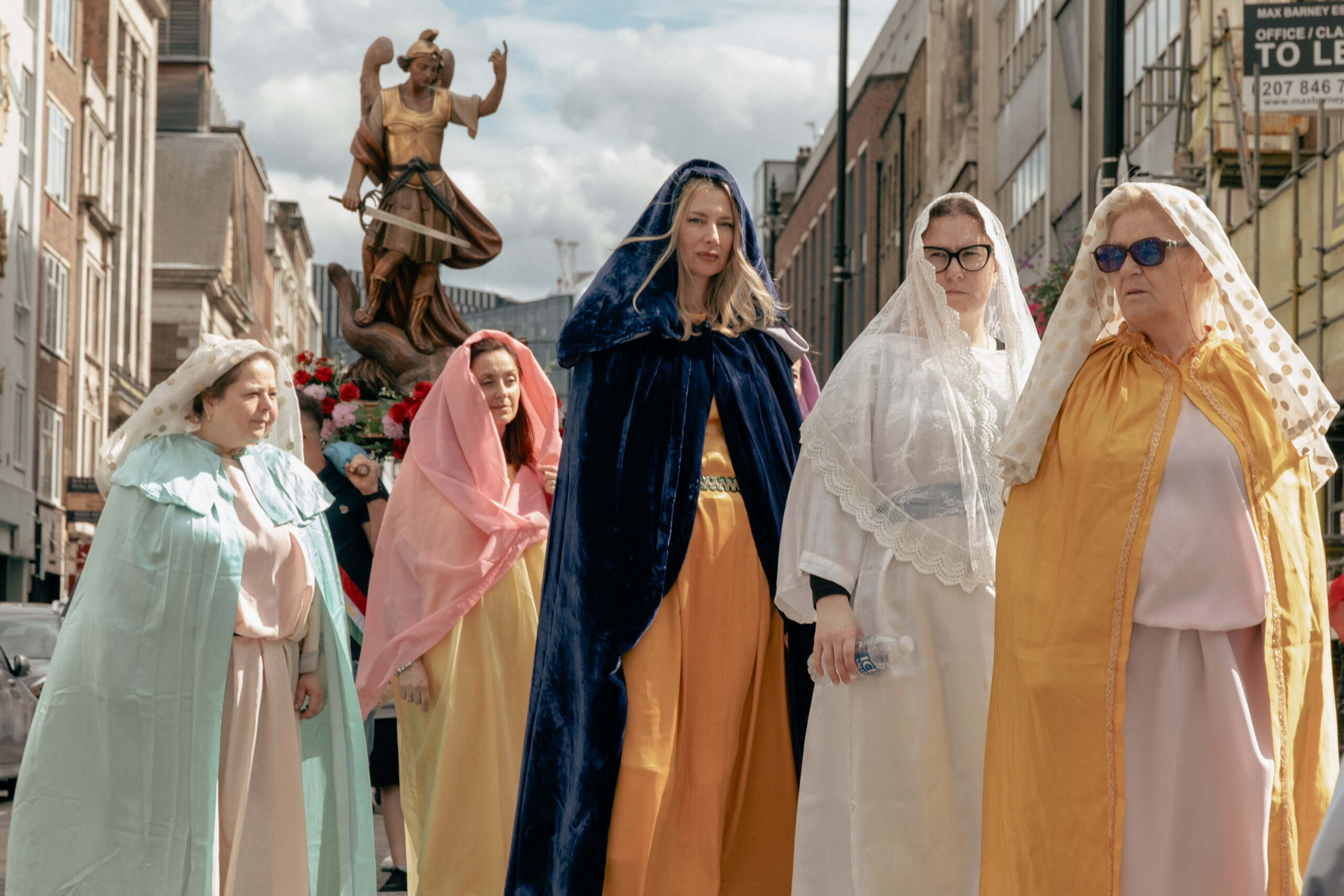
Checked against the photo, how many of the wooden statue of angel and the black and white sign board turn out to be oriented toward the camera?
2

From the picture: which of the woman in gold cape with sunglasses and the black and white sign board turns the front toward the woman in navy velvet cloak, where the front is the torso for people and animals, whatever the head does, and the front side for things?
the black and white sign board

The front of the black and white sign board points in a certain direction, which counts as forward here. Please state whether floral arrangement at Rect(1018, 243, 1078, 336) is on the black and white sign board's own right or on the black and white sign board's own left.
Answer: on the black and white sign board's own right

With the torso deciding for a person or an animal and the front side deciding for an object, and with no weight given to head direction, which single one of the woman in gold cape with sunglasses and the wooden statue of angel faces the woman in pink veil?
the wooden statue of angel

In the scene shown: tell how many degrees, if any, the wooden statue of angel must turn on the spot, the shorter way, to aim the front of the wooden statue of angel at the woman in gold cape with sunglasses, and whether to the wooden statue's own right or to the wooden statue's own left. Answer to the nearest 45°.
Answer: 0° — it already faces them

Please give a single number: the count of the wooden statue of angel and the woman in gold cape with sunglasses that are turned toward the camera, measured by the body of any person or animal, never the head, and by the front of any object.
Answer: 2

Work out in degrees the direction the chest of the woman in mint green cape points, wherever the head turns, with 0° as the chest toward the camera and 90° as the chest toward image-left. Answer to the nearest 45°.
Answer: approximately 315°

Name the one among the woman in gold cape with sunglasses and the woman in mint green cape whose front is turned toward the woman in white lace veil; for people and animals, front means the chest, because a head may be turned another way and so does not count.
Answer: the woman in mint green cape

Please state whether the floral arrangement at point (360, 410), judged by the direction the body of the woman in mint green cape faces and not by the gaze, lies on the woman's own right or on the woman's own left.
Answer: on the woman's own left

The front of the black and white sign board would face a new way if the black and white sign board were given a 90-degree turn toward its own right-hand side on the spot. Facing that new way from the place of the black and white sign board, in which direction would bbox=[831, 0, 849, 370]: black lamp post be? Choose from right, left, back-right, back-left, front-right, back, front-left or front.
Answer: front-right

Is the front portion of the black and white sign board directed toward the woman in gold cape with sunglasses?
yes
